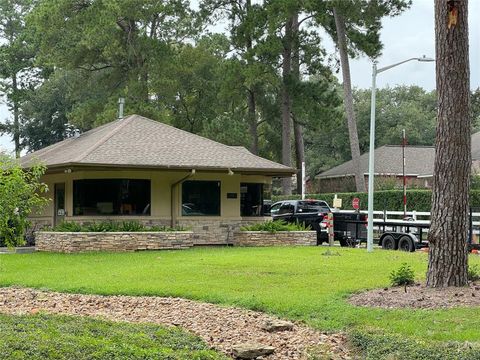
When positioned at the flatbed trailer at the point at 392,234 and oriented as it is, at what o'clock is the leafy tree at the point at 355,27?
The leafy tree is roughly at 3 o'clock from the flatbed trailer.

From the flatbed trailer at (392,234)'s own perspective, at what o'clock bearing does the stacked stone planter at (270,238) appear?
The stacked stone planter is roughly at 12 o'clock from the flatbed trailer.

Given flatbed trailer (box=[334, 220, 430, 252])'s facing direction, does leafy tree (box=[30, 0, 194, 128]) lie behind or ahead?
ahead

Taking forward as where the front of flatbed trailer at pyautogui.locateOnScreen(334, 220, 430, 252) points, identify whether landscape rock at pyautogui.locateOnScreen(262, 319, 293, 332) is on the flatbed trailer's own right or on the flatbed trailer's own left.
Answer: on the flatbed trailer's own left

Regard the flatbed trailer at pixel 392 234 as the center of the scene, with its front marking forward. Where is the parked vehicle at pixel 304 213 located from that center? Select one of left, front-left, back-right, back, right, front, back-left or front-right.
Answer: front-right

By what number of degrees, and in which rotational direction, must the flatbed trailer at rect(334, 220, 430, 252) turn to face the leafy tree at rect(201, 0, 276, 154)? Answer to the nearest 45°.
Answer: approximately 45° to its right

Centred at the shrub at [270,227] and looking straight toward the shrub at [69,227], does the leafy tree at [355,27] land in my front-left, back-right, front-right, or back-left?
back-right

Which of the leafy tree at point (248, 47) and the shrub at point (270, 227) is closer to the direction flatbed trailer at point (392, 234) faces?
the shrub

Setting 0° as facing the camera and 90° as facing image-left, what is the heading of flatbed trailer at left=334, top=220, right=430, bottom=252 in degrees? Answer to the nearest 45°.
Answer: approximately 90°

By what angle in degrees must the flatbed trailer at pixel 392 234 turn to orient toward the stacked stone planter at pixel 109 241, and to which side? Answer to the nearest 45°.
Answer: approximately 45° to its left

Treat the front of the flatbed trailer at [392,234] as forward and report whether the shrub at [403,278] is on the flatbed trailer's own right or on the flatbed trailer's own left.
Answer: on the flatbed trailer's own left

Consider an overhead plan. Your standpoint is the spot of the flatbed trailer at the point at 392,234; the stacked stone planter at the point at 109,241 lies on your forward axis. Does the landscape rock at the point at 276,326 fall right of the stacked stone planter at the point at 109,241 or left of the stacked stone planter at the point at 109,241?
left

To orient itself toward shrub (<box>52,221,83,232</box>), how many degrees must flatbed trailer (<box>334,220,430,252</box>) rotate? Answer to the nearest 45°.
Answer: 0° — it already faces it

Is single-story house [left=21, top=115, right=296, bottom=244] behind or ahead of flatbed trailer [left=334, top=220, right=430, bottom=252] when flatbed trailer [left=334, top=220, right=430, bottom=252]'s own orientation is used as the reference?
ahead
